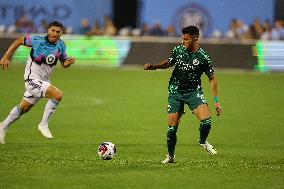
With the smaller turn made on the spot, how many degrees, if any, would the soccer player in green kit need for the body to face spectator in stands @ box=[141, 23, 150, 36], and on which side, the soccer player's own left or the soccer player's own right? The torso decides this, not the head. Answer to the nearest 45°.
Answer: approximately 180°

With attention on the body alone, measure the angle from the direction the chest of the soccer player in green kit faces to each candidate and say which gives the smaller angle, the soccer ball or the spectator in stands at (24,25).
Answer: the soccer ball

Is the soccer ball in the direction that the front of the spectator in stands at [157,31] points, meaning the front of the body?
yes

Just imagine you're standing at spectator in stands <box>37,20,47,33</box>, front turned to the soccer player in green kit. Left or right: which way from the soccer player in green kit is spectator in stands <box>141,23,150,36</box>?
left

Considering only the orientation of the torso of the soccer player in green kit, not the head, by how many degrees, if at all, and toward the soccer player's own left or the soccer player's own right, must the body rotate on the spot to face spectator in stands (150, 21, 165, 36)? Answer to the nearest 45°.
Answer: approximately 180°

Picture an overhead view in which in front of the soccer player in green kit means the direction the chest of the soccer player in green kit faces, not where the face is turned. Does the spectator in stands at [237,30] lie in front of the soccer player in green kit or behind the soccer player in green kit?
behind

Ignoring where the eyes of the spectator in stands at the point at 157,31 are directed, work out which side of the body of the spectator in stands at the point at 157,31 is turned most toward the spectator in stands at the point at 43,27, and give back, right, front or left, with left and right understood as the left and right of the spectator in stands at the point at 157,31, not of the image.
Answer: right

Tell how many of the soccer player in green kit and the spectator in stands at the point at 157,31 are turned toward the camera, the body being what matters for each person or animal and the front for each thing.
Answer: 2

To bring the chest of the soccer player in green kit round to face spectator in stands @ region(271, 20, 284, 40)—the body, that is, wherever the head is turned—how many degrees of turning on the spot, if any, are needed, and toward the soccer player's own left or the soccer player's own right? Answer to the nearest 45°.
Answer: approximately 180°

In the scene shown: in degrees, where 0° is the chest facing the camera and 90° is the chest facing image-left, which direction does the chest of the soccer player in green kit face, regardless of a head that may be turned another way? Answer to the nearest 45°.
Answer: approximately 0°

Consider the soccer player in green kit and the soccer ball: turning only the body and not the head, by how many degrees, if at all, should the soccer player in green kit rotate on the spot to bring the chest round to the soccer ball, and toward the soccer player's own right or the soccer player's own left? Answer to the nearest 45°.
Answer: approximately 90° to the soccer player's own right
